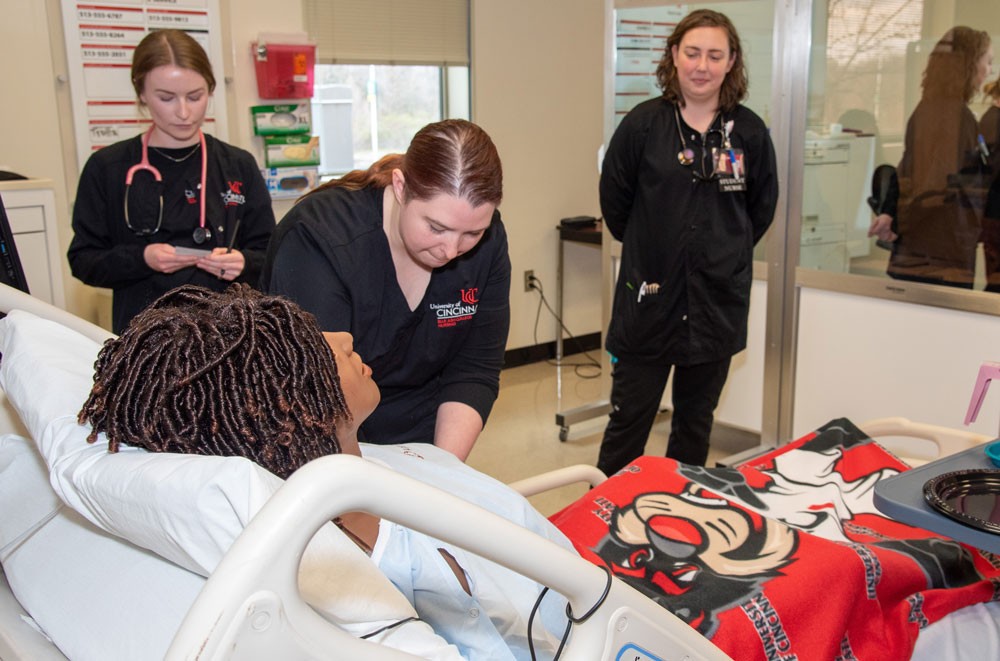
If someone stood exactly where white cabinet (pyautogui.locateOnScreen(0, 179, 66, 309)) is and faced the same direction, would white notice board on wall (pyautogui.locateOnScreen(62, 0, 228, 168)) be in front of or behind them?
behind

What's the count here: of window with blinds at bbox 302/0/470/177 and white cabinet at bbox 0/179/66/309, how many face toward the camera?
2

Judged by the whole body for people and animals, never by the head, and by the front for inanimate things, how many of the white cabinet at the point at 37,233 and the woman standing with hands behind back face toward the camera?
2

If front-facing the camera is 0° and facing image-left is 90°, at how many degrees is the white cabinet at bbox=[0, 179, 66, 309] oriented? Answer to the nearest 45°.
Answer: approximately 0°

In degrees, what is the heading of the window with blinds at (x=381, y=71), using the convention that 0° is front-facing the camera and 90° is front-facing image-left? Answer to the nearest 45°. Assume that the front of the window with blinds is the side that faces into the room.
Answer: approximately 0°
